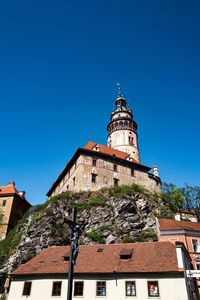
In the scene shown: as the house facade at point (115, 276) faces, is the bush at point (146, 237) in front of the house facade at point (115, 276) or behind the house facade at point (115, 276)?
behind

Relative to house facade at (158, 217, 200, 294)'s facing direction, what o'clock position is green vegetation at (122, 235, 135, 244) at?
The green vegetation is roughly at 3 o'clock from the house facade.

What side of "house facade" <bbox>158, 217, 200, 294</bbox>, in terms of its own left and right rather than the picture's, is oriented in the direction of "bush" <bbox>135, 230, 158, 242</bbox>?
right

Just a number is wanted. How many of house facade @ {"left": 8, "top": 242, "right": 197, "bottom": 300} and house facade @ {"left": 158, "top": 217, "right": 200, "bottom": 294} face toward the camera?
2

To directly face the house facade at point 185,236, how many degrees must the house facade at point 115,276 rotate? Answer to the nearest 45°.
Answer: approximately 135° to its left

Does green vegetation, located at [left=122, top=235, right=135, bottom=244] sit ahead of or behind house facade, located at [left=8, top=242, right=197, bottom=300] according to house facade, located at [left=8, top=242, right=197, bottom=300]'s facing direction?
behind

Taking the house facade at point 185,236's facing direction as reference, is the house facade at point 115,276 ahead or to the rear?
ahead

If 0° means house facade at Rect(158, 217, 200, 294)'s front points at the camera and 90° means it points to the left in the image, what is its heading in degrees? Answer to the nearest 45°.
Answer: approximately 0°
